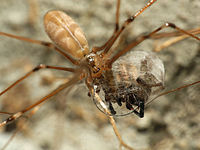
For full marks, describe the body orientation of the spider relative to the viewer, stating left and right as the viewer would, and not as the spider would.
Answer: facing the viewer and to the right of the viewer
